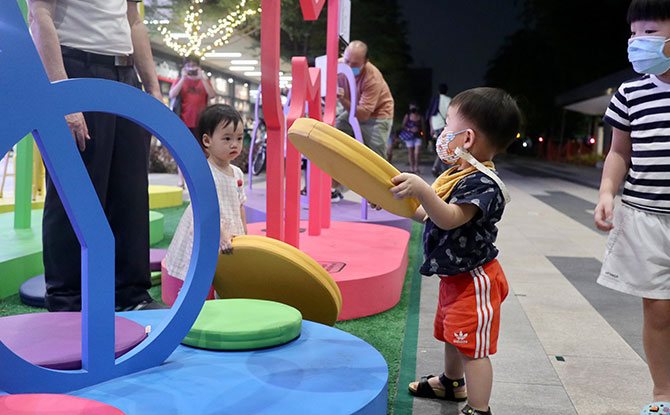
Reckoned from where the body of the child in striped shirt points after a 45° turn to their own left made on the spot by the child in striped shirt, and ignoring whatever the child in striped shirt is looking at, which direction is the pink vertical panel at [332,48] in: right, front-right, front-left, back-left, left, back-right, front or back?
back-right

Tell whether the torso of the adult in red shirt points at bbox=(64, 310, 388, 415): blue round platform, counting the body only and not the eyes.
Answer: yes

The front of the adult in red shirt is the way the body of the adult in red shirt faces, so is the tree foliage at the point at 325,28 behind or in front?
behind

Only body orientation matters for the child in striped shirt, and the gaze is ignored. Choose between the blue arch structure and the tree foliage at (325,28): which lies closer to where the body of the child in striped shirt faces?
the blue arch structure

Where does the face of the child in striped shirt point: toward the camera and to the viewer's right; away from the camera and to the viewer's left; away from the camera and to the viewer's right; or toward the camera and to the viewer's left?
toward the camera and to the viewer's left

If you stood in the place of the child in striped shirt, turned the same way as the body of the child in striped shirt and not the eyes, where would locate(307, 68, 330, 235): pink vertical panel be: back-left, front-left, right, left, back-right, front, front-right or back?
right

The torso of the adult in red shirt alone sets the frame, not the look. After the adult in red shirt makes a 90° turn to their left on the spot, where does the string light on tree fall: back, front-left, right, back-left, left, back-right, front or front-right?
left

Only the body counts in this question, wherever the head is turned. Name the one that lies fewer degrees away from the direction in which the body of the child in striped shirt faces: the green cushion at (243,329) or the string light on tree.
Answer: the green cushion

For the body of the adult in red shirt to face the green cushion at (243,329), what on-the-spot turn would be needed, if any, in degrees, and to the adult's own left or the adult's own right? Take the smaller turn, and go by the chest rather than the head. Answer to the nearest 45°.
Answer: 0° — they already face it

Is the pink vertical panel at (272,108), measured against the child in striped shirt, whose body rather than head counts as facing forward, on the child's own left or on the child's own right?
on the child's own right

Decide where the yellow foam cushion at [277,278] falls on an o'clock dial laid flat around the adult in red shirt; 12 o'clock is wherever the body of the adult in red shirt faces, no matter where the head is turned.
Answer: The yellow foam cushion is roughly at 12 o'clock from the adult in red shirt.

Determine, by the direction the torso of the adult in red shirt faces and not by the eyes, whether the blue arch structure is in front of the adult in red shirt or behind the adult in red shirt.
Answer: in front
